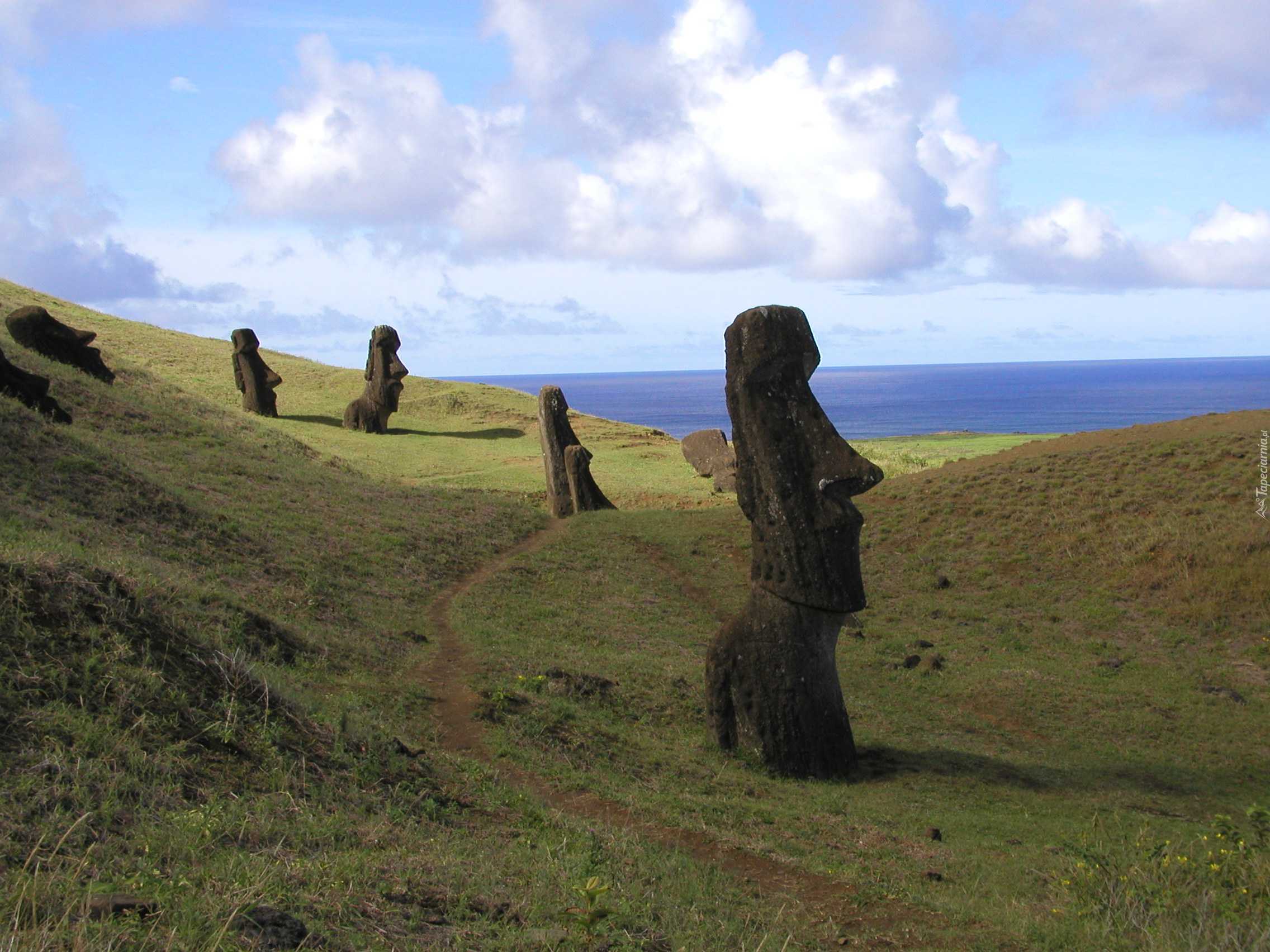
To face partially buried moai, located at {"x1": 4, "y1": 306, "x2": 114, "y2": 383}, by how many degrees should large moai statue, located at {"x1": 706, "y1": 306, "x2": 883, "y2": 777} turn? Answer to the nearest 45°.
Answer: approximately 135° to its left

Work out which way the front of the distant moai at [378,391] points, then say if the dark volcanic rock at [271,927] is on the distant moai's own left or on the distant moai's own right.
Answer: on the distant moai's own right

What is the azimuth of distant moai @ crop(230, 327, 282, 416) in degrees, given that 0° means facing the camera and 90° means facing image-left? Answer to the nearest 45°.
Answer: approximately 270°

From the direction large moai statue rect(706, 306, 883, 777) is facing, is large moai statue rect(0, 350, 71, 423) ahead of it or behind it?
behind

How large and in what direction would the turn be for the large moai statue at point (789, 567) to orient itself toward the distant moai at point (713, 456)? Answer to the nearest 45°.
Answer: approximately 90° to its left

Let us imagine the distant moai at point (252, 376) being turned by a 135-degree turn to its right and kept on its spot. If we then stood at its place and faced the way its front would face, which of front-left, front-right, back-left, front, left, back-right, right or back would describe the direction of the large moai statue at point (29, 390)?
front-left

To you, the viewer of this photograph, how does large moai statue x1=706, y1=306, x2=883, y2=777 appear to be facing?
facing to the right of the viewer

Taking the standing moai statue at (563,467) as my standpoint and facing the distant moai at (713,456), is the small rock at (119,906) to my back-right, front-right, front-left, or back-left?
back-right

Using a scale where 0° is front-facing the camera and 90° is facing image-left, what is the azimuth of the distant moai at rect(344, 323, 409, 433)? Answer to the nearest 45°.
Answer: approximately 270°

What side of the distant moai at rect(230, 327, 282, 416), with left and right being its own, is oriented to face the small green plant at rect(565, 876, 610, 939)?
right

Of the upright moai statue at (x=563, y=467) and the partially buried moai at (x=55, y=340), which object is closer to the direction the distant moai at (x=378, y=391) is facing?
the upright moai statue

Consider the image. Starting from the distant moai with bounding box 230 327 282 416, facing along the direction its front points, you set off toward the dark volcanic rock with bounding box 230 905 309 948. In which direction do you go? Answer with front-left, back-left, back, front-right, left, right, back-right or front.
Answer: right
